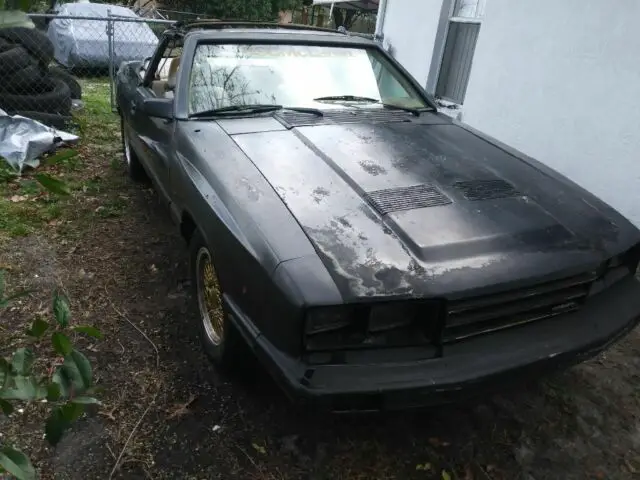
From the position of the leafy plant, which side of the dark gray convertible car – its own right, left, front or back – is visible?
right

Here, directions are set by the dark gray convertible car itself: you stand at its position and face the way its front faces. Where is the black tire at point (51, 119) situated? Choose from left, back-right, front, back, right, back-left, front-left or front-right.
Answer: back

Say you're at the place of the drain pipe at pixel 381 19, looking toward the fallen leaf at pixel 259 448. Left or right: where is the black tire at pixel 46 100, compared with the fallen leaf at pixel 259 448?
right

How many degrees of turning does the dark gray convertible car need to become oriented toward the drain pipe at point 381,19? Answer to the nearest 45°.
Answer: approximately 135° to its left

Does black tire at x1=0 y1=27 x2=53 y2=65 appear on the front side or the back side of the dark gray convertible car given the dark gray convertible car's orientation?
on the back side

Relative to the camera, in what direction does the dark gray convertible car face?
facing the viewer and to the right of the viewer

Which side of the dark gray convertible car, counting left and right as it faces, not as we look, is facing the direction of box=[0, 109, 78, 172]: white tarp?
back

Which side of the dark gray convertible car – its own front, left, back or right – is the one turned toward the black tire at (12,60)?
back

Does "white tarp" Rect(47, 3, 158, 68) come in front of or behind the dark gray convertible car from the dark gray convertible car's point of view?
behind

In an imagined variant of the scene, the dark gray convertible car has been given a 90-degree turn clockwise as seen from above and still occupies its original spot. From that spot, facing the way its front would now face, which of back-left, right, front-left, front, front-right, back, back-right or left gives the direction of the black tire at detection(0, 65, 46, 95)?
right

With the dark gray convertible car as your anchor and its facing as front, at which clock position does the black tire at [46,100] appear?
The black tire is roughly at 6 o'clock from the dark gray convertible car.
